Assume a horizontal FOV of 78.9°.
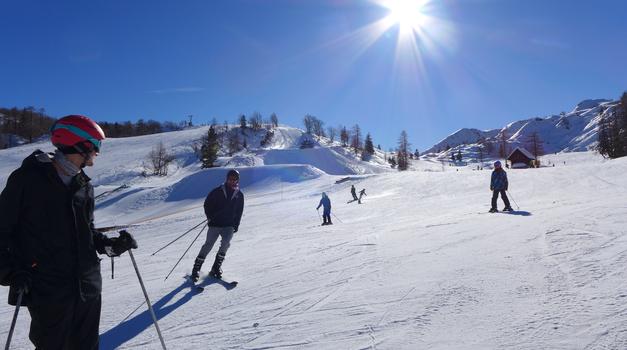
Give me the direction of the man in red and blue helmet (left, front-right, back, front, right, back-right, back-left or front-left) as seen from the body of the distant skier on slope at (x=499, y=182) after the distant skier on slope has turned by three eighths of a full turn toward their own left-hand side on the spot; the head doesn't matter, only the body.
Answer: back-right

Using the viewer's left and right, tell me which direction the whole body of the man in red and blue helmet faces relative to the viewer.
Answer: facing the viewer and to the right of the viewer

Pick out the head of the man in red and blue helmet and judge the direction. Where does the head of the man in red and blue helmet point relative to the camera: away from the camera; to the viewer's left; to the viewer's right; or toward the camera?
to the viewer's right

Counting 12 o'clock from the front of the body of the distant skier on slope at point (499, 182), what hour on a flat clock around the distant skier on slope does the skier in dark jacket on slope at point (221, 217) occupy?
The skier in dark jacket on slope is roughly at 1 o'clock from the distant skier on slope.

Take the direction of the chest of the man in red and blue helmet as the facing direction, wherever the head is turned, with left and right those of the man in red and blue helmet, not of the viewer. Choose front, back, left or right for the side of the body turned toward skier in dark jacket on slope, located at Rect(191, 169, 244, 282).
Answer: left

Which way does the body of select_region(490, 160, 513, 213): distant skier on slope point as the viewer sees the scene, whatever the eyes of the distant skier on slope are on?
toward the camera
